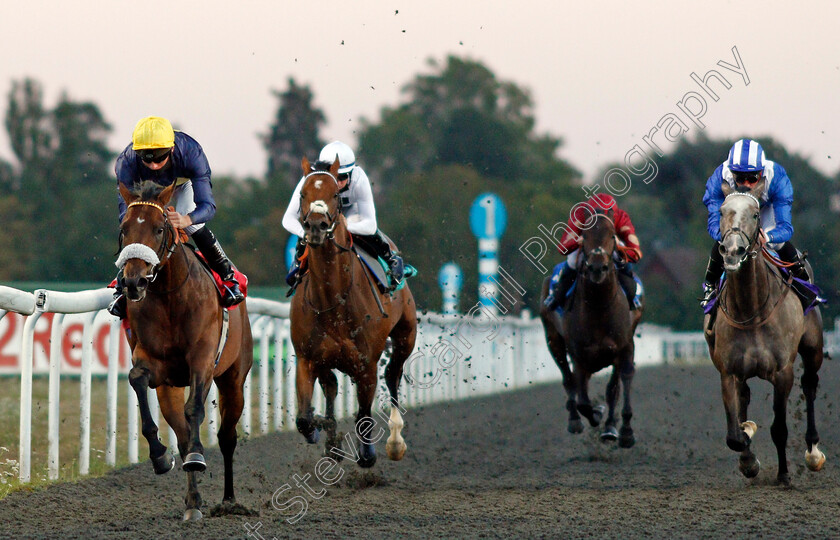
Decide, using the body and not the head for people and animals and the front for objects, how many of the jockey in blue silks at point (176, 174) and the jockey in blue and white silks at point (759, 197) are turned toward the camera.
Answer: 2

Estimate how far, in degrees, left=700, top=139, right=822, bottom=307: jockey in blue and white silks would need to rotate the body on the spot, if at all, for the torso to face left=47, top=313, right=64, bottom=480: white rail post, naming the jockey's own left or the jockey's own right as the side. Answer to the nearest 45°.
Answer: approximately 45° to the jockey's own right

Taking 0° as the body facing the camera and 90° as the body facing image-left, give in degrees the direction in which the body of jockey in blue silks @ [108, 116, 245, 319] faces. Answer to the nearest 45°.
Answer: approximately 0°

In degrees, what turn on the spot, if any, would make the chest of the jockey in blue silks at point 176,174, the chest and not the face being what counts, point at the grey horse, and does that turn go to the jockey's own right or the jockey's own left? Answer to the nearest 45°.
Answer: approximately 90° to the jockey's own left

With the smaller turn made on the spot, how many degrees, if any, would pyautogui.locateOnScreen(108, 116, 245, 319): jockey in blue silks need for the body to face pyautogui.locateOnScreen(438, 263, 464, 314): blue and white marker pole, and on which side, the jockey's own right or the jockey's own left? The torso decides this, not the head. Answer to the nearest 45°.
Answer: approximately 180°

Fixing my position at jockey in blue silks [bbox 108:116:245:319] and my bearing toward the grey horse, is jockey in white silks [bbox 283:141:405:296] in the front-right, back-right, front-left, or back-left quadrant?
front-left

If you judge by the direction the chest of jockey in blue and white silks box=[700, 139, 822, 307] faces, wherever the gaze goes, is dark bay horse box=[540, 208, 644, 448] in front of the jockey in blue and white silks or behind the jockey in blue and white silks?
behind

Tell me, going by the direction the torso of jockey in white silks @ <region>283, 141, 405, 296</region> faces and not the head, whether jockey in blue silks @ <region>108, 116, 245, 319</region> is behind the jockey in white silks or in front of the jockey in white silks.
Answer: in front

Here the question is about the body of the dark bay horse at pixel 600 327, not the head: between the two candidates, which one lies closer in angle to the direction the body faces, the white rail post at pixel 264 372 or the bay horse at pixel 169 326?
the bay horse

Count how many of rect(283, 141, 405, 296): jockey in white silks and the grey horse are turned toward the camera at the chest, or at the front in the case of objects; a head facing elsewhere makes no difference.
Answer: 2

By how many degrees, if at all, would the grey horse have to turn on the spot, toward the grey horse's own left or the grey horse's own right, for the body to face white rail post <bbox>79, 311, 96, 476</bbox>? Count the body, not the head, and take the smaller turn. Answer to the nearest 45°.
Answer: approximately 90° to the grey horse's own right

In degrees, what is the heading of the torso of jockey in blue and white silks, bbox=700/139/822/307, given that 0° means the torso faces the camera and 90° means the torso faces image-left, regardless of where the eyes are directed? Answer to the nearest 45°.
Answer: approximately 0°

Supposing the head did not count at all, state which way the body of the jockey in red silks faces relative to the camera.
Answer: toward the camera

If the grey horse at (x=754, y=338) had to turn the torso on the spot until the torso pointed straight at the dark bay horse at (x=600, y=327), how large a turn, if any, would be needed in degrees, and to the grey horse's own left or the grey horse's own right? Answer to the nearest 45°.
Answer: approximately 135° to the grey horse's own right

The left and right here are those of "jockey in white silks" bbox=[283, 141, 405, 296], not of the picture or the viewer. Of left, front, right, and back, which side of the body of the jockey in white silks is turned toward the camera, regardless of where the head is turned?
front
